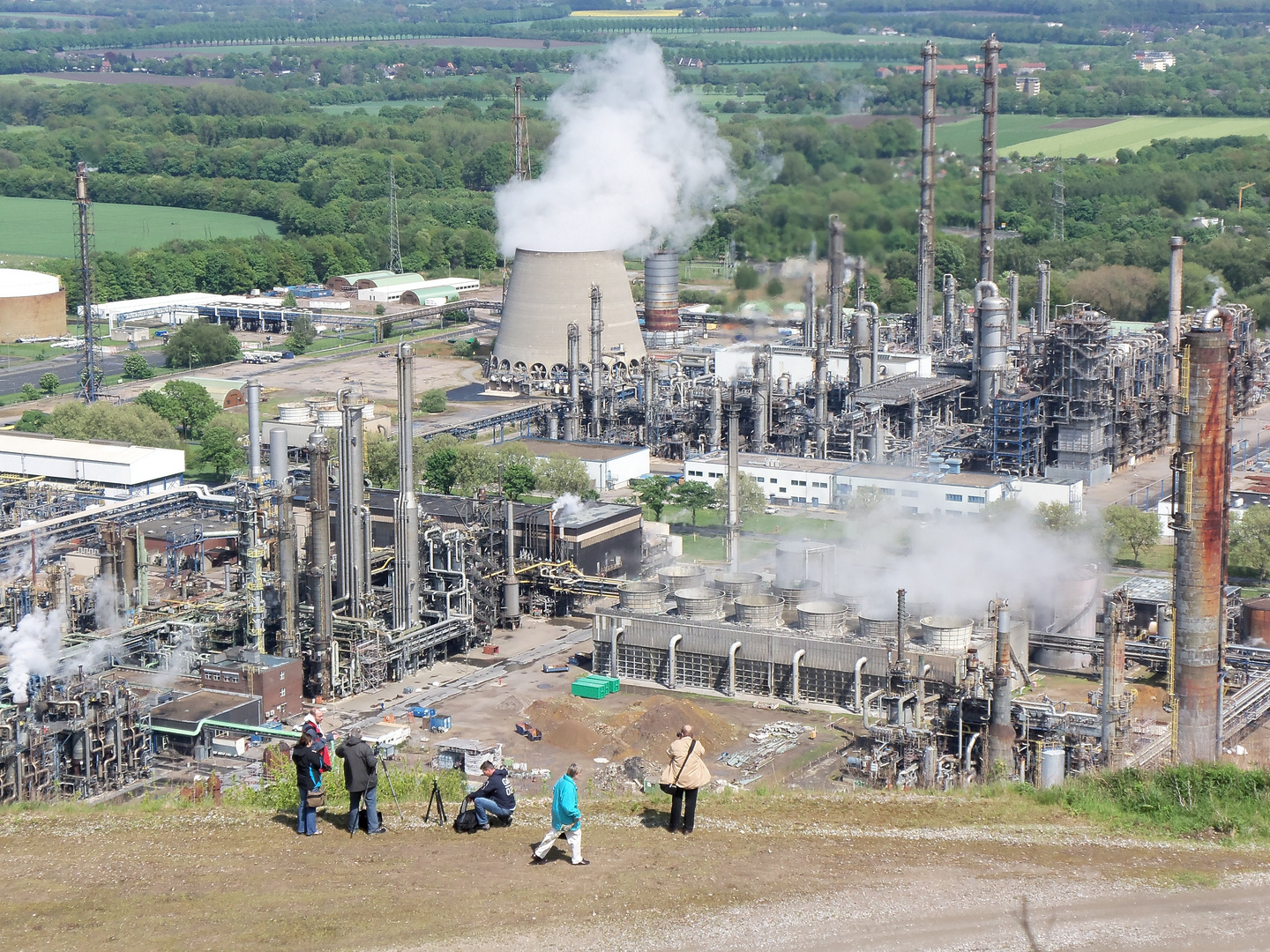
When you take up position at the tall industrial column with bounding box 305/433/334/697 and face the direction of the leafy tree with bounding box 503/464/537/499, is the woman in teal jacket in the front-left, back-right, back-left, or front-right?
back-right

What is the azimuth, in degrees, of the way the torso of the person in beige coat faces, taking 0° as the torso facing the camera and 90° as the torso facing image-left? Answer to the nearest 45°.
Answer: approximately 180°

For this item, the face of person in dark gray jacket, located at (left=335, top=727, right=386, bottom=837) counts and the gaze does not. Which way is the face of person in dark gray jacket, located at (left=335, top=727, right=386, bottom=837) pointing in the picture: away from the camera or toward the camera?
away from the camera

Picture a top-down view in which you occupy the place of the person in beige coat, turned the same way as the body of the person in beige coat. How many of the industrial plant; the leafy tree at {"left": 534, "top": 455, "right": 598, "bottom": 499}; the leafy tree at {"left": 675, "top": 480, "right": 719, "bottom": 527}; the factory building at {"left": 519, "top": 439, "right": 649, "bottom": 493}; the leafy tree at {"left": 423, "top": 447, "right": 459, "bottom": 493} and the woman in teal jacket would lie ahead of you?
5

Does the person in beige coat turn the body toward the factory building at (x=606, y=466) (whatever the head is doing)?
yes

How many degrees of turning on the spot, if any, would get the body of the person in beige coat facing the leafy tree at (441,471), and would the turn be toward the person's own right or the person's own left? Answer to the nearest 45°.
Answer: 0° — they already face it

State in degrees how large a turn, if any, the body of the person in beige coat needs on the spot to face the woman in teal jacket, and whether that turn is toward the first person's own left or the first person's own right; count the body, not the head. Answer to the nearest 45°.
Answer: approximately 135° to the first person's own left

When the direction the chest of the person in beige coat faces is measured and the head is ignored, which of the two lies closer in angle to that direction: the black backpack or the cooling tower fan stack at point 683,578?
the cooling tower fan stack

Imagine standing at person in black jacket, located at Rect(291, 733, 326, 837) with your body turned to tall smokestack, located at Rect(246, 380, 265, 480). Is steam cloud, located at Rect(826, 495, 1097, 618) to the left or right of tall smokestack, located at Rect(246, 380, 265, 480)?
right
